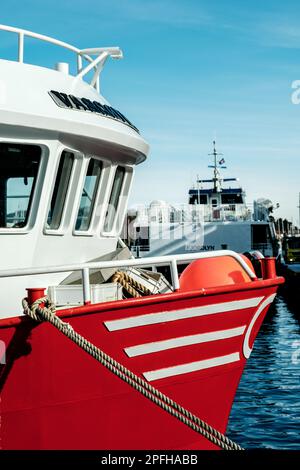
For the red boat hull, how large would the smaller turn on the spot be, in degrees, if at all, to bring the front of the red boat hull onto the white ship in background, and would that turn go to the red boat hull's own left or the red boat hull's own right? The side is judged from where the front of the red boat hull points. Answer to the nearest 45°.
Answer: approximately 90° to the red boat hull's own left

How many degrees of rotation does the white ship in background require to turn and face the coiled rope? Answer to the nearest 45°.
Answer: approximately 180°

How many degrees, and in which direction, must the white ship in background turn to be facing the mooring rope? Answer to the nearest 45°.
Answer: approximately 180°

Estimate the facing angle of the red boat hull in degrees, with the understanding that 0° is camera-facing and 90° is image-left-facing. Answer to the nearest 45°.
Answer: approximately 270°
